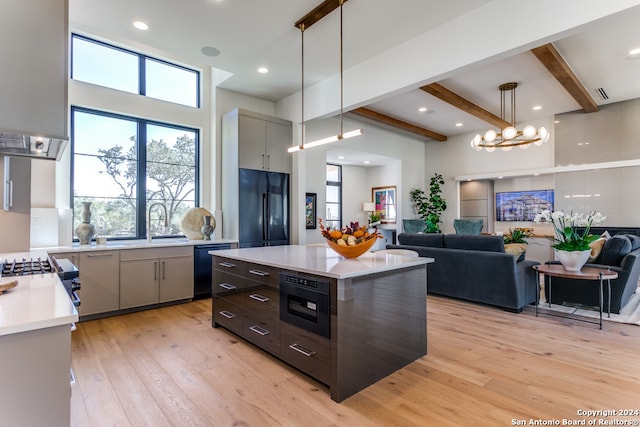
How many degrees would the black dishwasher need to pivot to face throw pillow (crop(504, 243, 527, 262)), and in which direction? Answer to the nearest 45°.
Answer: approximately 45° to its left

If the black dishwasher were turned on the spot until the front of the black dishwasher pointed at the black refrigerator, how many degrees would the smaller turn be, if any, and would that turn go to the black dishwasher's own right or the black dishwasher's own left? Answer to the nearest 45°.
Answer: approximately 90° to the black dishwasher's own left

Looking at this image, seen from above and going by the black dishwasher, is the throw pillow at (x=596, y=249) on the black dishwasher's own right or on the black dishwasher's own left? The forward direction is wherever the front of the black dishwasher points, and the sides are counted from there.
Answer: on the black dishwasher's own left

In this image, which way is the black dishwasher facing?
toward the camera

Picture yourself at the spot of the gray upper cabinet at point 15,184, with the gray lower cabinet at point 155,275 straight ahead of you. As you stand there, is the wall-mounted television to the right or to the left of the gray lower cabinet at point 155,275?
right

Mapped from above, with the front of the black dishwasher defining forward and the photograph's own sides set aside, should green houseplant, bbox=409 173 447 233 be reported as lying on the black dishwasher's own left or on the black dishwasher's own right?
on the black dishwasher's own left

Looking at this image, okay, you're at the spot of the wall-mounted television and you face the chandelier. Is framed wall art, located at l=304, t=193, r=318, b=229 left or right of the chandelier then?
right

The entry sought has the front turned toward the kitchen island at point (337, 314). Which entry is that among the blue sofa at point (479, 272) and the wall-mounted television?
the wall-mounted television

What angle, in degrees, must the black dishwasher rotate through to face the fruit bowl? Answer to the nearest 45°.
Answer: approximately 45° to its left

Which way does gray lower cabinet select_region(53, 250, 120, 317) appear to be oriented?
toward the camera

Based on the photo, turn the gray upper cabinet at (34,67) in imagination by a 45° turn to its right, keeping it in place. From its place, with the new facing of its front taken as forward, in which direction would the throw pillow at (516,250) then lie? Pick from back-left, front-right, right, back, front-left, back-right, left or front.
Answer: front-left

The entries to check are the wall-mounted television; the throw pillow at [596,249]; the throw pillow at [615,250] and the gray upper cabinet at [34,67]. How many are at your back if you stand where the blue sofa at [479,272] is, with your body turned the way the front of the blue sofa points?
1

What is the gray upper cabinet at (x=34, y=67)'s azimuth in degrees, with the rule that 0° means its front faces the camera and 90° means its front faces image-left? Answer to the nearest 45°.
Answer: approximately 270°

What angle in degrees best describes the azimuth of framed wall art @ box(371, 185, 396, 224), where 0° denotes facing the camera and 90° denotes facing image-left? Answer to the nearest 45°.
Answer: approximately 45°
